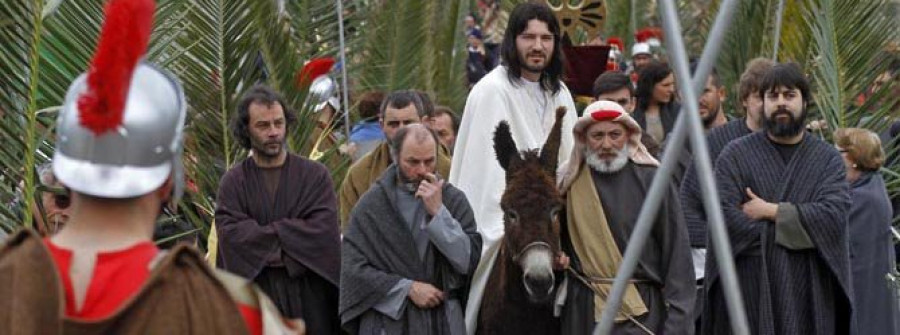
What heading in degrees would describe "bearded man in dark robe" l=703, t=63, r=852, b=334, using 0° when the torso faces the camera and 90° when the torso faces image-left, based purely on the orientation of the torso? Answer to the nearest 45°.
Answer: approximately 0°

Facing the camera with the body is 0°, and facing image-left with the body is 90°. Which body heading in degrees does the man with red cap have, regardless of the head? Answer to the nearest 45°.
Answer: approximately 0°

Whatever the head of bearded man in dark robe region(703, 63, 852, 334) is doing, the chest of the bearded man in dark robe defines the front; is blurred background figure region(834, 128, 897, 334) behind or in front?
behind

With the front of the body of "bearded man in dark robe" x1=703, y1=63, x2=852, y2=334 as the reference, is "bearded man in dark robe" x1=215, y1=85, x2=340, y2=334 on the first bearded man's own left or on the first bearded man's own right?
on the first bearded man's own right

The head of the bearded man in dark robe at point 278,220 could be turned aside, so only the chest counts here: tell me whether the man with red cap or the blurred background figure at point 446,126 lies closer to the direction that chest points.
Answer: the man with red cap
